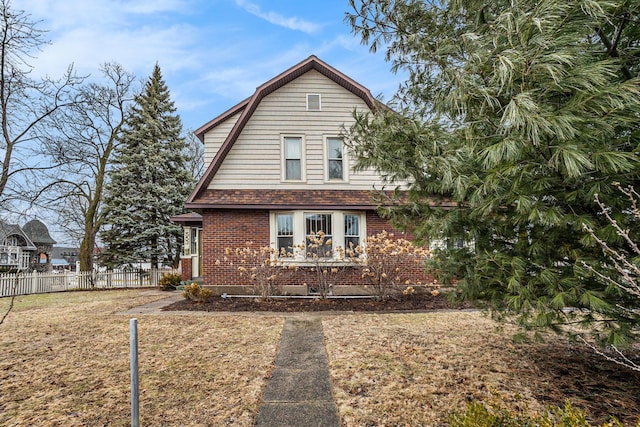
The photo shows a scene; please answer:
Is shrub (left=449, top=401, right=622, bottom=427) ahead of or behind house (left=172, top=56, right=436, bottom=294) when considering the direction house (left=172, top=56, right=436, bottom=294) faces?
ahead

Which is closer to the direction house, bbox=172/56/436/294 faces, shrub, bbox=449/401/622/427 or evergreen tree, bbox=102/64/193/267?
the shrub

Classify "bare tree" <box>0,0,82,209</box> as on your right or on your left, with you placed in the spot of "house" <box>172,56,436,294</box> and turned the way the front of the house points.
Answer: on your right

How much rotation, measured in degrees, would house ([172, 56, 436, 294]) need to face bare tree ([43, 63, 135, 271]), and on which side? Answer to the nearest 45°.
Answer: approximately 135° to its right

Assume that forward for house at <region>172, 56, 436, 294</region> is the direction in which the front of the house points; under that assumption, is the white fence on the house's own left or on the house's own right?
on the house's own right

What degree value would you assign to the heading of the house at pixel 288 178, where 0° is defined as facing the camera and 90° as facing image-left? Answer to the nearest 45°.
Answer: approximately 0°
